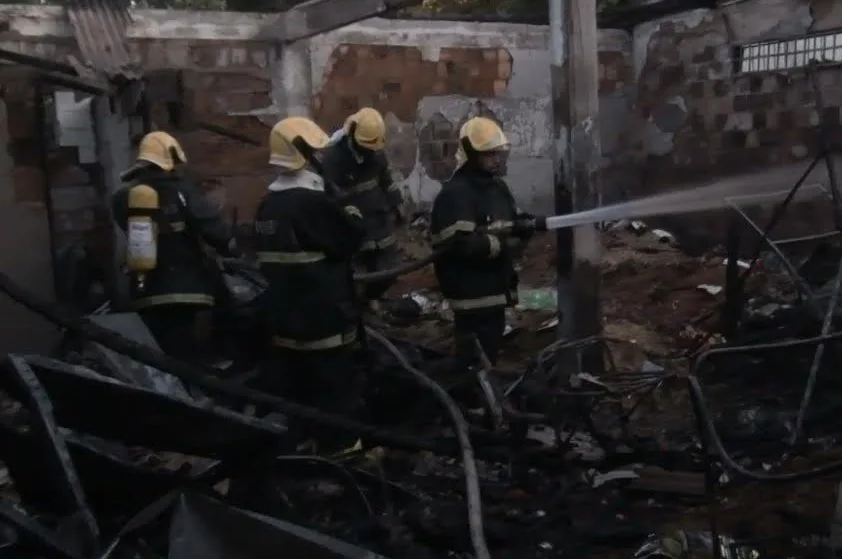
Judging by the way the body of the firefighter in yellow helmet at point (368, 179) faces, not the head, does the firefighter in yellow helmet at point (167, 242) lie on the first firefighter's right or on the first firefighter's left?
on the first firefighter's right

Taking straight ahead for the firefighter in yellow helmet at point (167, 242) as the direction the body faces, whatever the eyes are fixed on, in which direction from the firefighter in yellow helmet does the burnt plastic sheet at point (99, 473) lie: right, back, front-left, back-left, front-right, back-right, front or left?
back-right

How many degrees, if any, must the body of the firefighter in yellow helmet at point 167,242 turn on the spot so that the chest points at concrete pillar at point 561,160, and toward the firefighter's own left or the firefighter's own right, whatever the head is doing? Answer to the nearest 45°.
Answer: approximately 45° to the firefighter's own right

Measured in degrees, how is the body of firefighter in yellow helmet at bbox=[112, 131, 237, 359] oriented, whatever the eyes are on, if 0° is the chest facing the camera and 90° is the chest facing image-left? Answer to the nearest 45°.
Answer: approximately 225°

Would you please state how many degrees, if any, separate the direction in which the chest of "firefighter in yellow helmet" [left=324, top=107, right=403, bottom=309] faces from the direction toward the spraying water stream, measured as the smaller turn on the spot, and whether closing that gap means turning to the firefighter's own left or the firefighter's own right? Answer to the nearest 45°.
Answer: approximately 90° to the firefighter's own left

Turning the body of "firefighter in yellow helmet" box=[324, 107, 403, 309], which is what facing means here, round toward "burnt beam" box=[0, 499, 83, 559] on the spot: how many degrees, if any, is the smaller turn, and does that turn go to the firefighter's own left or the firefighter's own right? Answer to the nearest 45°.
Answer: approximately 45° to the firefighter's own right

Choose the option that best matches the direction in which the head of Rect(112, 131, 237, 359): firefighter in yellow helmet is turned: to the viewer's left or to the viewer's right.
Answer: to the viewer's right

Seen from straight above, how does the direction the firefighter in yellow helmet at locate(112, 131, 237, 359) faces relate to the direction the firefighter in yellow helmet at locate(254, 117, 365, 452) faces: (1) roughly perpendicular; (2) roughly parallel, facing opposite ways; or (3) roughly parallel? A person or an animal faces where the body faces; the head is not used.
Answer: roughly parallel

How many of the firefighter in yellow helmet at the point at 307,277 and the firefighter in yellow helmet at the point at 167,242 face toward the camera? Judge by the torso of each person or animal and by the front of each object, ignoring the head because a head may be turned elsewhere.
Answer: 0

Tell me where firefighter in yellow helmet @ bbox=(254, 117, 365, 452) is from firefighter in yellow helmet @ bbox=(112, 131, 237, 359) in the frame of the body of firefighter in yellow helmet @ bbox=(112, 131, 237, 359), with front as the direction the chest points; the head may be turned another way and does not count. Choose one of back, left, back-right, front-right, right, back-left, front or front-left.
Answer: right

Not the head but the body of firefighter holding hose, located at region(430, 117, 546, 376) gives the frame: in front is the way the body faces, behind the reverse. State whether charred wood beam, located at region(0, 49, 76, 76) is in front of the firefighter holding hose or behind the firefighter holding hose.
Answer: behind

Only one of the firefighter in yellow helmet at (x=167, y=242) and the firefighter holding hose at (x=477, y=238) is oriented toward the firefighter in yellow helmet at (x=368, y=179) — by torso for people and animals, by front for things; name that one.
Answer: the firefighter in yellow helmet at (x=167, y=242)

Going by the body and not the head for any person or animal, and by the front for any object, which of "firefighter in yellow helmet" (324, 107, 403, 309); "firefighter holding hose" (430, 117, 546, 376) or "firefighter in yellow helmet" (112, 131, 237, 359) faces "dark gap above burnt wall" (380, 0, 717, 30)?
"firefighter in yellow helmet" (112, 131, 237, 359)

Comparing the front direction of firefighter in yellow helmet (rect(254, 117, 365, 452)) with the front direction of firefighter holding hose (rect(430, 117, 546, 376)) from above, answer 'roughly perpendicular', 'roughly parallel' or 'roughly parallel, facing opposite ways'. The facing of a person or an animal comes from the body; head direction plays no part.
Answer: roughly perpendicular

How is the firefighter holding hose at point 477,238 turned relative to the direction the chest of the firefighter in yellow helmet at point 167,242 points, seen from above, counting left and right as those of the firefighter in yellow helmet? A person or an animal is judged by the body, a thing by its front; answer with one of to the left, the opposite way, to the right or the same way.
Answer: to the right

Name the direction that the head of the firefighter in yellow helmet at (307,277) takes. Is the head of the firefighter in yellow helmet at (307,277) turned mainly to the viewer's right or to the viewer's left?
to the viewer's right

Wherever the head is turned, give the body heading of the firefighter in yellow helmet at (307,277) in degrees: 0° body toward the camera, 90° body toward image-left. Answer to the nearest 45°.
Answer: approximately 225°

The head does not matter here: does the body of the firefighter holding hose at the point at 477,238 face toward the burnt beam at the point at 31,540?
no

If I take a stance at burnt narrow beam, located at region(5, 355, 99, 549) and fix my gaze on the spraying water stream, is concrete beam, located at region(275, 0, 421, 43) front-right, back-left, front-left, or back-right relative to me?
front-left
